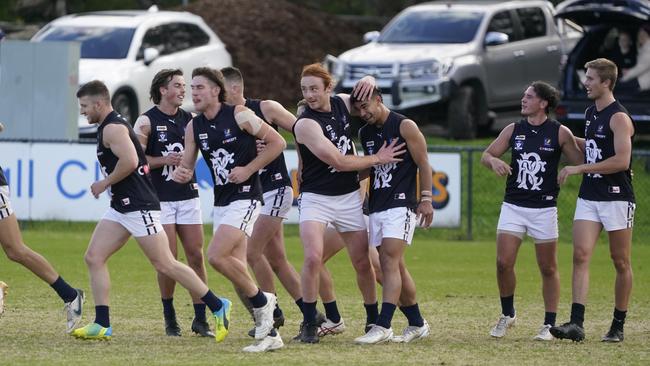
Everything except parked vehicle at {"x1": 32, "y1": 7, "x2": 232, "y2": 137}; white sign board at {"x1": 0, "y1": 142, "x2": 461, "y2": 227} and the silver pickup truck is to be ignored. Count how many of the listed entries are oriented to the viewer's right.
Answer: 0

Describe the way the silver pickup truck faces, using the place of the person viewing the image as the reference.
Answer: facing the viewer and to the left of the viewer

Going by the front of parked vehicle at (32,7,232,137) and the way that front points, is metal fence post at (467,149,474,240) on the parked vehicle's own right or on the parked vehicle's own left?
on the parked vehicle's own left

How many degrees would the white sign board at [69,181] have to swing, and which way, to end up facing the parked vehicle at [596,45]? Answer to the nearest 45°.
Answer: approximately 90° to its left

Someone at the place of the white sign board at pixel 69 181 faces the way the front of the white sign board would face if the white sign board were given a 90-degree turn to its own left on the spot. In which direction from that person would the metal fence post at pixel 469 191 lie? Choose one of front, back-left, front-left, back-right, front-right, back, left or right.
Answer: front

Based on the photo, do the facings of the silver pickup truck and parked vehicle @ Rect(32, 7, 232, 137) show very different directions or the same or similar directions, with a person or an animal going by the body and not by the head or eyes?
same or similar directions

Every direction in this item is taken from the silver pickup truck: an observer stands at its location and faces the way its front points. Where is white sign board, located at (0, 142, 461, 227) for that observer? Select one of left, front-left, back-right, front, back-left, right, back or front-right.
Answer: front

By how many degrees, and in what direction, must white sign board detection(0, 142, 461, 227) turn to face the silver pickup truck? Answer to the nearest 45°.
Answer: approximately 135° to its left

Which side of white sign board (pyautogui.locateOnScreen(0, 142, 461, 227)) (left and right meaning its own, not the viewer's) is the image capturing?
front

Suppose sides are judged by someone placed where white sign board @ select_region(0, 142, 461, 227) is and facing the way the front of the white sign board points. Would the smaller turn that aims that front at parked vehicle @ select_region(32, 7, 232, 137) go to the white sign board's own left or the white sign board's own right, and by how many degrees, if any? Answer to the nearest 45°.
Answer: approximately 180°

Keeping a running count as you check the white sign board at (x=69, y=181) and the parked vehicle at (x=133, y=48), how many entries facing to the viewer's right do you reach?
0

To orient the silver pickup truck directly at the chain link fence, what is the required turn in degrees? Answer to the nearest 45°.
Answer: approximately 45° to its left

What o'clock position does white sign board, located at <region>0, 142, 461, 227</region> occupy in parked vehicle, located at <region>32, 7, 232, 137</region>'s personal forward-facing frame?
The white sign board is roughly at 11 o'clock from the parked vehicle.

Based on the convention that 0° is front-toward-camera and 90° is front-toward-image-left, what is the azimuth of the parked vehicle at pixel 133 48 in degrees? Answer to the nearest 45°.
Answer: approximately 45°

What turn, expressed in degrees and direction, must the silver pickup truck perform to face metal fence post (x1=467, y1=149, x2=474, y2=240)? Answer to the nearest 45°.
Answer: approximately 45° to its left
